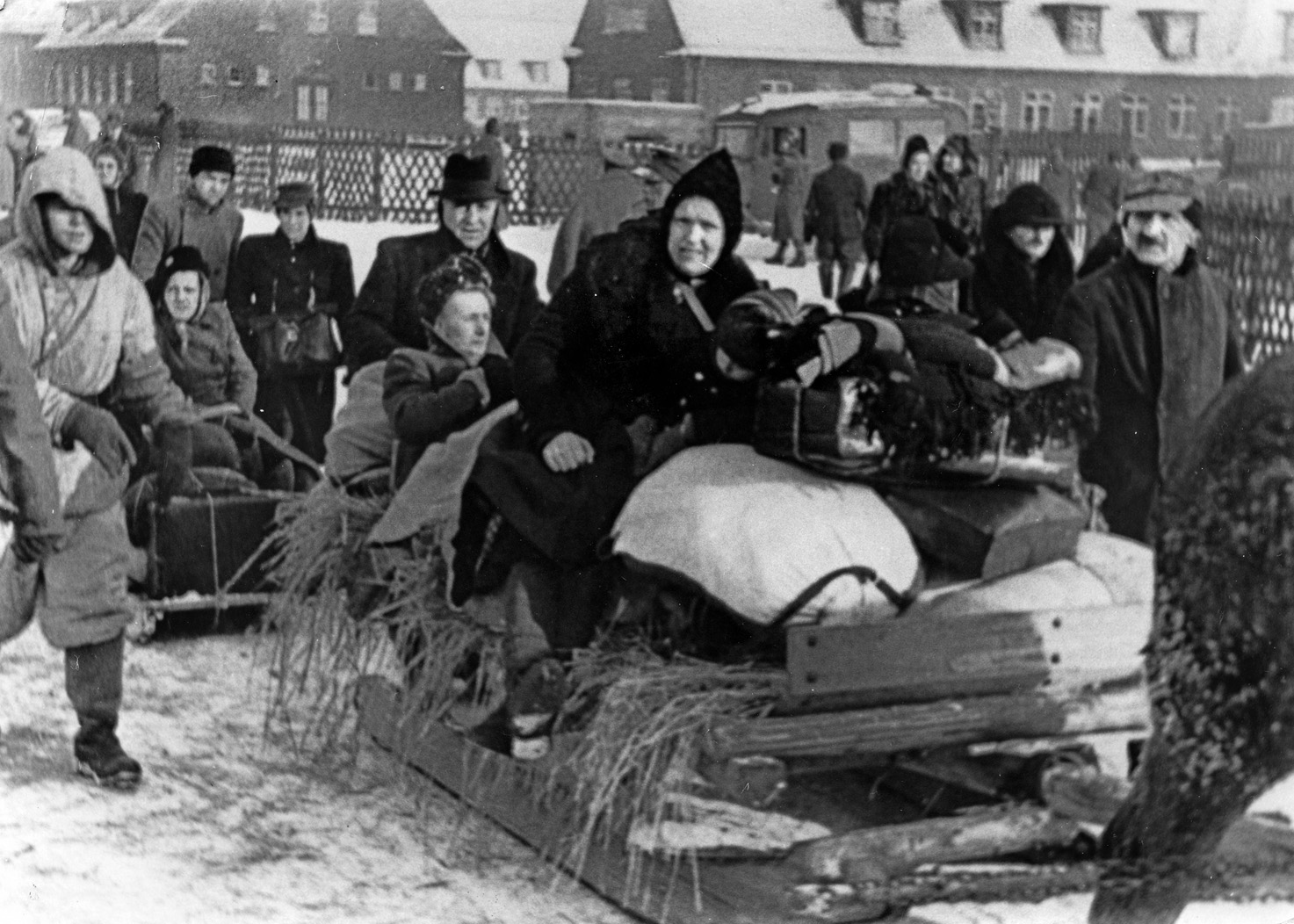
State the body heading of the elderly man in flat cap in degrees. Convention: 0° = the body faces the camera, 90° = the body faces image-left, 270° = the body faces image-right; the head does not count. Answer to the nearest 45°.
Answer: approximately 0°

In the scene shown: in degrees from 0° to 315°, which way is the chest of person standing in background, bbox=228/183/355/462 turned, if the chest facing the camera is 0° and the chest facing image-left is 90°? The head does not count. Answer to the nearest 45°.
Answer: approximately 0°

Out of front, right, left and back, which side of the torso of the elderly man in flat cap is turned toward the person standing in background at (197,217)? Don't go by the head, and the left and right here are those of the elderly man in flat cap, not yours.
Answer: right

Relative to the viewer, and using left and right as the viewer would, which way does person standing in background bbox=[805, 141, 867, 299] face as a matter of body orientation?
facing away from the viewer

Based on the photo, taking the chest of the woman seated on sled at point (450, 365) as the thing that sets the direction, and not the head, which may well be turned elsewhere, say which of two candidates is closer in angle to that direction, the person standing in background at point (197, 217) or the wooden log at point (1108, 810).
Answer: the wooden log

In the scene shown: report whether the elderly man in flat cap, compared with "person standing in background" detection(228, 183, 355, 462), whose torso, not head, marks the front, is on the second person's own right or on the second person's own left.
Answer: on the second person's own left
